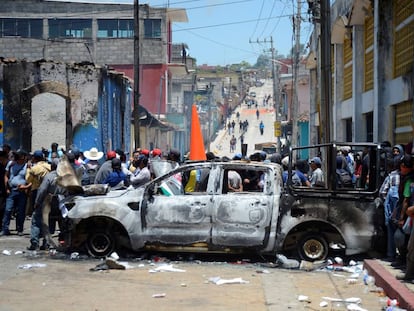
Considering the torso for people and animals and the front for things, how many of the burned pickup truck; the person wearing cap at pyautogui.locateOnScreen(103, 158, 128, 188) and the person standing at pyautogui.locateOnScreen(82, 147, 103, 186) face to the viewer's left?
1

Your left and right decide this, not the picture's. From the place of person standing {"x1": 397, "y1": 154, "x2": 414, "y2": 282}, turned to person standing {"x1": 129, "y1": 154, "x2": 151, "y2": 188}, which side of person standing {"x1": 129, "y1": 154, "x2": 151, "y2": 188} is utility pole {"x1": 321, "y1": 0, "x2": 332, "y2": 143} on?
right

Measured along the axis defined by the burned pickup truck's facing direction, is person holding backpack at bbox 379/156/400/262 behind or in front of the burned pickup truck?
behind

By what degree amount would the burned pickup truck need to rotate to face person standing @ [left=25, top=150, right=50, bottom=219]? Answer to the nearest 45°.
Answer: approximately 45° to its right

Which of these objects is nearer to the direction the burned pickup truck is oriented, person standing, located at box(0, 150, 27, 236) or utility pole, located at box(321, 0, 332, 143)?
the person standing

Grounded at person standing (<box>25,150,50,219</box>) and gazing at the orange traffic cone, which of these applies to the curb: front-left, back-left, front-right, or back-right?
front-right

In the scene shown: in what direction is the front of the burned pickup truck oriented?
to the viewer's left

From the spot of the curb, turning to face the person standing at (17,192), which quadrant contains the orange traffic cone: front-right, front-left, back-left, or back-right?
front-right
